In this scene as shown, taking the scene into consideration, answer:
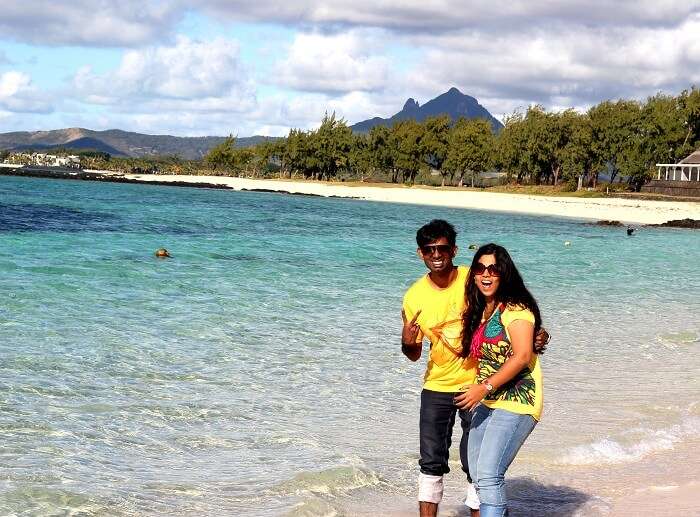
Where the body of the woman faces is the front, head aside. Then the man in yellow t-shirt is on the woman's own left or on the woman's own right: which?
on the woman's own right

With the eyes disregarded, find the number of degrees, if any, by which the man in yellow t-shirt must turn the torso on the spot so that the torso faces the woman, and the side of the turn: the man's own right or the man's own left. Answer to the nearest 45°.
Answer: approximately 45° to the man's own left

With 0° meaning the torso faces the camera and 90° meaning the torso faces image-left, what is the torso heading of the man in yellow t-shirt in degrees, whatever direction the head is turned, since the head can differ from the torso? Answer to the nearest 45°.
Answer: approximately 0°

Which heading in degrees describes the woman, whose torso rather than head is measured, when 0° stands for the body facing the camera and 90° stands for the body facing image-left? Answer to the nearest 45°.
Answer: approximately 45°
